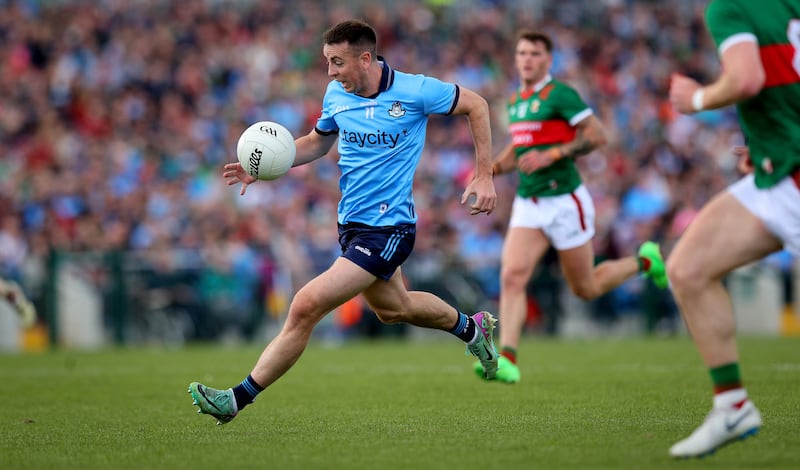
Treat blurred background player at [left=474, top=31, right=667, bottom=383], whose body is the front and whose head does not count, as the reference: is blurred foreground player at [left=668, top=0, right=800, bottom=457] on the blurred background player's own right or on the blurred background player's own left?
on the blurred background player's own left

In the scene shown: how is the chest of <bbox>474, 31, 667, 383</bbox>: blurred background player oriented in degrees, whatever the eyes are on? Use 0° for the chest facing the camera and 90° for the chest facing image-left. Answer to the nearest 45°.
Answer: approximately 45°
